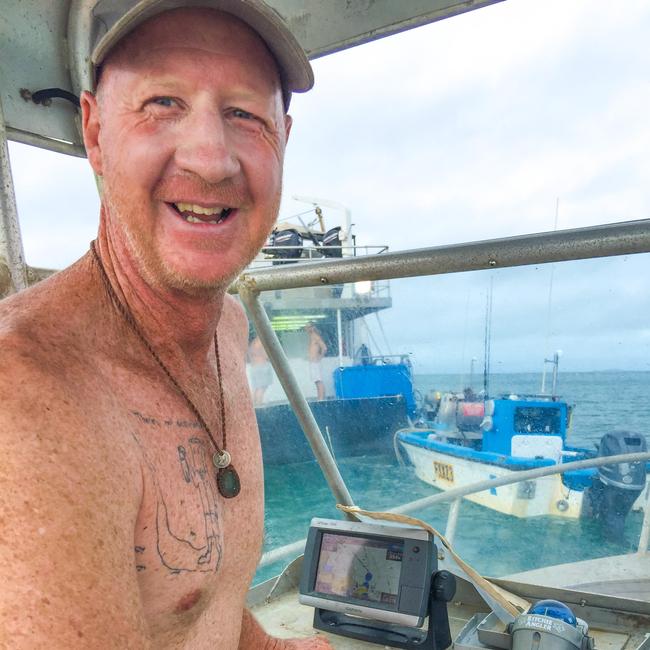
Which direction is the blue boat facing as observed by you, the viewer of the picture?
facing away from the viewer and to the left of the viewer

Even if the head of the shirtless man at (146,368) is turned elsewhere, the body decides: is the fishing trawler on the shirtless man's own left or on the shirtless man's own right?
on the shirtless man's own left

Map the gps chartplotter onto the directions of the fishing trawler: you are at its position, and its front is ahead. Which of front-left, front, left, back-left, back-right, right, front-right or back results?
back

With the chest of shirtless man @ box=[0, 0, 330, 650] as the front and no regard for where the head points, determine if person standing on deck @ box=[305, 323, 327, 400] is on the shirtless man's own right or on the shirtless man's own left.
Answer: on the shirtless man's own left

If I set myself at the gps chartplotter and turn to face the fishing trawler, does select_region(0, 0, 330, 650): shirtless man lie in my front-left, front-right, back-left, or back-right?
back-left
